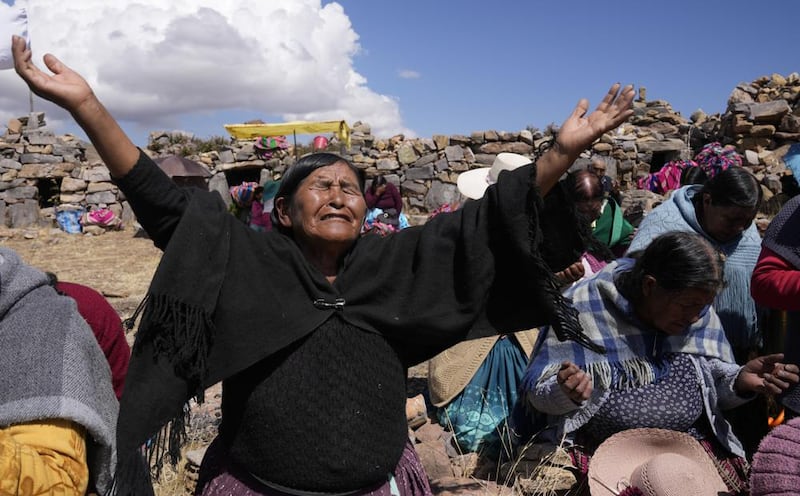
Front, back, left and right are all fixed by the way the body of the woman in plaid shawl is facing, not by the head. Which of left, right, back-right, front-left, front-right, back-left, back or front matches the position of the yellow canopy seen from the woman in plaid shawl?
back-right

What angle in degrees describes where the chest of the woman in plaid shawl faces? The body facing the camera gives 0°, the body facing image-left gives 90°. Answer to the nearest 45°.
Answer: approximately 0°
